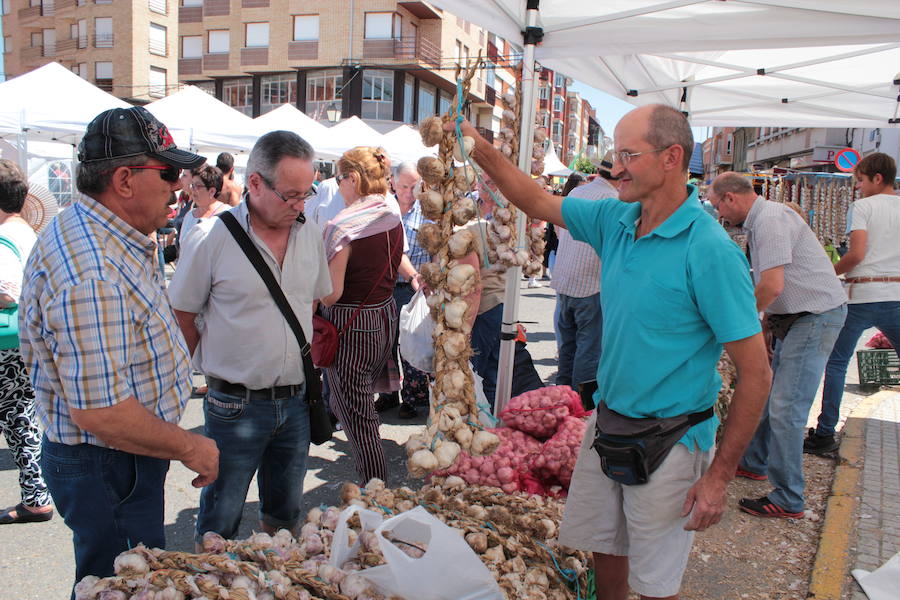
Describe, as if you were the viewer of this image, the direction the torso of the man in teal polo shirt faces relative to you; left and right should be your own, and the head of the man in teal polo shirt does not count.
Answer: facing the viewer and to the left of the viewer

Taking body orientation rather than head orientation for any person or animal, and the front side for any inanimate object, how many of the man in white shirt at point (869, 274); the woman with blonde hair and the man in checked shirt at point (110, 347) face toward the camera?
0

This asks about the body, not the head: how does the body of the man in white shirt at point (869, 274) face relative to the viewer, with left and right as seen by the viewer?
facing away from the viewer and to the left of the viewer

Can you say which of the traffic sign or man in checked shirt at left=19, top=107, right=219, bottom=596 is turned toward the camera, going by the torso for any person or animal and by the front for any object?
the traffic sign

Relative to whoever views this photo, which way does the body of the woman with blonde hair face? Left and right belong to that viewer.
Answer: facing away from the viewer and to the left of the viewer

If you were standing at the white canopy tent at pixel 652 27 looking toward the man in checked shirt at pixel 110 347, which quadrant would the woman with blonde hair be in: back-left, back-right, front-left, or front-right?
front-right

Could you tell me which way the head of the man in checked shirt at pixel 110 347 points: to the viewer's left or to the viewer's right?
to the viewer's right

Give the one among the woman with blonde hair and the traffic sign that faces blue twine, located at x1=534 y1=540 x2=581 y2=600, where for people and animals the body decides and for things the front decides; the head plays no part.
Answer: the traffic sign

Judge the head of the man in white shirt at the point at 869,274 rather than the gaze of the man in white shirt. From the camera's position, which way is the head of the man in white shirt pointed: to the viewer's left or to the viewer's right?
to the viewer's left

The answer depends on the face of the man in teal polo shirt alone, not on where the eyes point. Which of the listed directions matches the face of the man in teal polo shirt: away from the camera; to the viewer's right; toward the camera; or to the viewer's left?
to the viewer's left

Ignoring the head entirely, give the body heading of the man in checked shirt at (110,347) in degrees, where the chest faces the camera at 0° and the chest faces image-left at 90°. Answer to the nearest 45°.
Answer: approximately 270°

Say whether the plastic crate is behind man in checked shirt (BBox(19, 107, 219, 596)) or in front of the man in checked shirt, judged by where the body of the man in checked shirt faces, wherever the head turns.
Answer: in front

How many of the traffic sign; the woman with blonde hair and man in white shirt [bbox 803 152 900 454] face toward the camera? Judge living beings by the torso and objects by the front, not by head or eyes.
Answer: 1

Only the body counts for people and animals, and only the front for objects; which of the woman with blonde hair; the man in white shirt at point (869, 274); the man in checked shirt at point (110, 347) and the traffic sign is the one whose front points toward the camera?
the traffic sign

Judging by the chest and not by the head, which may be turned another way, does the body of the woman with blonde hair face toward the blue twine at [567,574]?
no

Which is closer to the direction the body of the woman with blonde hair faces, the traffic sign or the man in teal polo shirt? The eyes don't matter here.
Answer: the traffic sign

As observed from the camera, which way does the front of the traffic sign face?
facing the viewer
